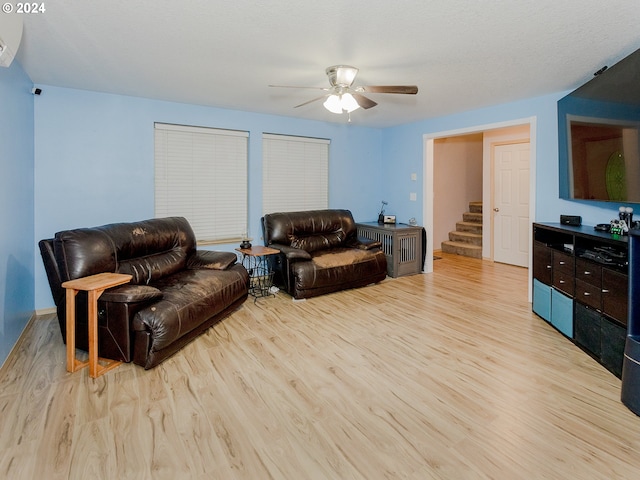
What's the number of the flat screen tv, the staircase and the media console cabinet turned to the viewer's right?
0

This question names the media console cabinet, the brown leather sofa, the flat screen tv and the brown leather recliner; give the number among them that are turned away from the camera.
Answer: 0

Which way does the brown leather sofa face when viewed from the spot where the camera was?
facing the viewer and to the right of the viewer

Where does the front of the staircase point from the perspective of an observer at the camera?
facing the viewer and to the left of the viewer

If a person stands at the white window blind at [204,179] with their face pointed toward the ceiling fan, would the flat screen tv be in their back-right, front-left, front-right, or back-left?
front-left

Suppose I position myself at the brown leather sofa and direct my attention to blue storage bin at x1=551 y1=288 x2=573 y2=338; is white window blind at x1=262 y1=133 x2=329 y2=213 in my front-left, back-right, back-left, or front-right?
front-left

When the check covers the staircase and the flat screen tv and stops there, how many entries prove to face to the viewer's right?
0

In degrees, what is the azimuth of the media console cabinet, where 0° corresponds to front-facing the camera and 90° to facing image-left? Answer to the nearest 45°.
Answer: approximately 45°

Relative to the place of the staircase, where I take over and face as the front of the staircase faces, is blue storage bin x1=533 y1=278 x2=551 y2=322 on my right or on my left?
on my left

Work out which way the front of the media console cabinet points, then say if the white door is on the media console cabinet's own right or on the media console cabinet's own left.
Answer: on the media console cabinet's own right

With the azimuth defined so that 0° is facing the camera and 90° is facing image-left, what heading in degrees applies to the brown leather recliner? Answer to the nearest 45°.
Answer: approximately 315°

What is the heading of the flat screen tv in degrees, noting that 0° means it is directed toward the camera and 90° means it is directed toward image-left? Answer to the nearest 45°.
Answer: approximately 45°

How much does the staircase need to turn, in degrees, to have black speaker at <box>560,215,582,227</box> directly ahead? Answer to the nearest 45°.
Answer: approximately 45° to its left

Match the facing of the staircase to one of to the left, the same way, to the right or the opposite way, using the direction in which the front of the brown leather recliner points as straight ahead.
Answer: to the right

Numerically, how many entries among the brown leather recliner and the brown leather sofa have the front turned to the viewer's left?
0
